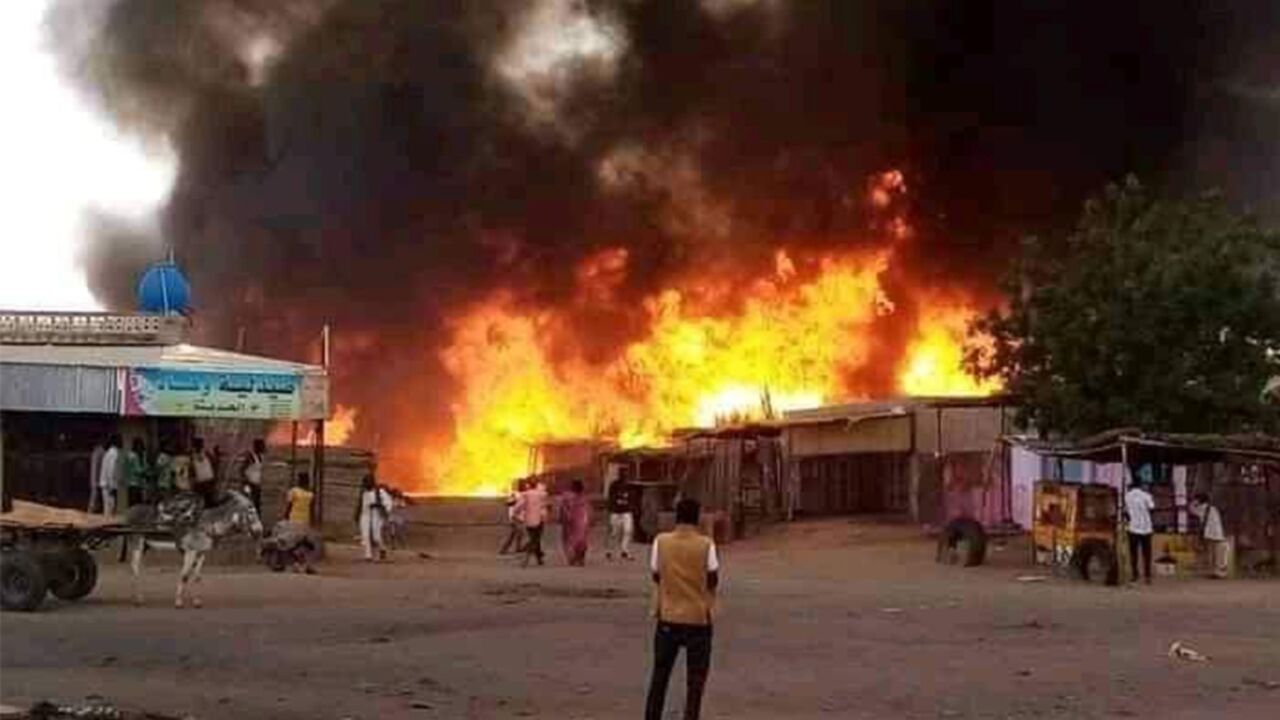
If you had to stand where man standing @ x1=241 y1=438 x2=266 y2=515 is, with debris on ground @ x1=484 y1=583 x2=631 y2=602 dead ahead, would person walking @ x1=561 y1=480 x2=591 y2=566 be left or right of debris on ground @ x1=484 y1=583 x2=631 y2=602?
left

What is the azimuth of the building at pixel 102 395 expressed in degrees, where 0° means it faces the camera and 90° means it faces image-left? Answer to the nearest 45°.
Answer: approximately 0°

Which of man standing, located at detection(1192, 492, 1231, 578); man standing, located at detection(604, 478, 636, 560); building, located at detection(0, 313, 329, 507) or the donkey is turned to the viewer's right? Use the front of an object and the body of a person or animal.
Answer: the donkey

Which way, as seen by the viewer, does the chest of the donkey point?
to the viewer's right

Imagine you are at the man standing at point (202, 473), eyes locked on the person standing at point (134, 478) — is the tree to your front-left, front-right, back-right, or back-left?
back-right

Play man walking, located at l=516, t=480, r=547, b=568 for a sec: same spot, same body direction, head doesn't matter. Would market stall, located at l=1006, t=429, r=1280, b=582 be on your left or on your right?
on your right

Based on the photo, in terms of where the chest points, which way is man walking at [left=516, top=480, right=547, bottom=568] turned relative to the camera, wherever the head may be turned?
away from the camera

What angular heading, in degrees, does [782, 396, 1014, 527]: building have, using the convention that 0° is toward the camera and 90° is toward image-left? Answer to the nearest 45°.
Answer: approximately 0°

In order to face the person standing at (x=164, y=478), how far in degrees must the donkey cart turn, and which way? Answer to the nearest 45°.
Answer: approximately 90° to its left

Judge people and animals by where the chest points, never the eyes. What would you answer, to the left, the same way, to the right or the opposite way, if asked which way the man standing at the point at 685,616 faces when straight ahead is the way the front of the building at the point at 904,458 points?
the opposite way

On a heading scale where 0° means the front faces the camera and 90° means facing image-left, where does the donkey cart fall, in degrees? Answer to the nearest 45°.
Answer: approximately 270°

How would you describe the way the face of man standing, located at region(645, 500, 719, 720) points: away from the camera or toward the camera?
away from the camera

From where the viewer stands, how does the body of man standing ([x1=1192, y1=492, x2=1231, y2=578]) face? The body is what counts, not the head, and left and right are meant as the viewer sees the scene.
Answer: facing to the left of the viewer
